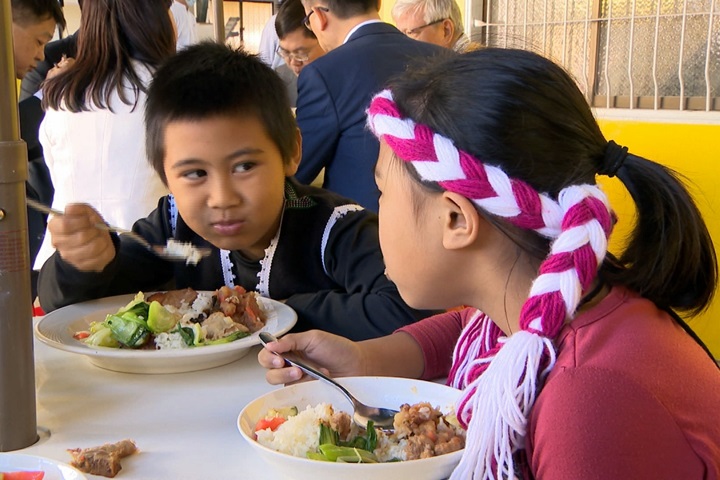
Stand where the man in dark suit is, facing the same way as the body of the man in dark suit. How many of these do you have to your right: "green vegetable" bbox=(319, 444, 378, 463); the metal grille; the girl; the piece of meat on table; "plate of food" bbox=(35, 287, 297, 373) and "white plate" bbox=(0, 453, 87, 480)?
1

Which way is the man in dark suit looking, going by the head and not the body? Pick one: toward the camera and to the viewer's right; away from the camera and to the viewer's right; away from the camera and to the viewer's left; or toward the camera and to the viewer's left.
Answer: away from the camera and to the viewer's left

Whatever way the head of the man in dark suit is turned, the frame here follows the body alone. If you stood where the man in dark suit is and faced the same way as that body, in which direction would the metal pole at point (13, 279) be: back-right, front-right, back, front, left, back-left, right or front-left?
back-left

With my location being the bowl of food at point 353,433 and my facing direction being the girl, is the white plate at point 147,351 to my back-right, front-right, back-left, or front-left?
back-left

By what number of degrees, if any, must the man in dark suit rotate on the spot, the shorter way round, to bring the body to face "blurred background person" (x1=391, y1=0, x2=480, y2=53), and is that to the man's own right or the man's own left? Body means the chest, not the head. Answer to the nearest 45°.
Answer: approximately 45° to the man's own right

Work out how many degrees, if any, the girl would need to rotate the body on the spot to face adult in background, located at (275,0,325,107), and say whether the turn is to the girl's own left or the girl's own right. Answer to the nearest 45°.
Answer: approximately 45° to the girl's own right

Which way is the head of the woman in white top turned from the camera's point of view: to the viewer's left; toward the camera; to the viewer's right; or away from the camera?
away from the camera

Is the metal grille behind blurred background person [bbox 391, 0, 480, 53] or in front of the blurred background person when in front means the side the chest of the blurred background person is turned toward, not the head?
behind

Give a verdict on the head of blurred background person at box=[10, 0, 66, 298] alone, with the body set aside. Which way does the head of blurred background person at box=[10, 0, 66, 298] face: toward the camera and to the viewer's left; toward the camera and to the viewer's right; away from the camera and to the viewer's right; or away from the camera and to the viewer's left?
toward the camera and to the viewer's right

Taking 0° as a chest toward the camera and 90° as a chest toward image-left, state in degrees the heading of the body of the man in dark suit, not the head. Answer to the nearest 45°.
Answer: approximately 135°

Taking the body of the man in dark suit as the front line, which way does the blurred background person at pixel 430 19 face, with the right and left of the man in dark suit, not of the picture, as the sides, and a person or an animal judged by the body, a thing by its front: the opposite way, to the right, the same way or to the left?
to the left

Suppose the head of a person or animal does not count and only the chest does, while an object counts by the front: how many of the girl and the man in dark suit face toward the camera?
0

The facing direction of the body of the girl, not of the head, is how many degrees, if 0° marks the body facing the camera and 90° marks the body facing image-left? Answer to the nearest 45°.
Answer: approximately 135°

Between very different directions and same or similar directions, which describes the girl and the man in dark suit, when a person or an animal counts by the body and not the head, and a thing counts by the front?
same or similar directions

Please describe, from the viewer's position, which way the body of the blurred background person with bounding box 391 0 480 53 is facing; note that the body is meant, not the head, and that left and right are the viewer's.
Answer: facing the viewer and to the left of the viewer

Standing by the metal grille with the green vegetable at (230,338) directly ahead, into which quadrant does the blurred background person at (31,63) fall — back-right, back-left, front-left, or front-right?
front-right

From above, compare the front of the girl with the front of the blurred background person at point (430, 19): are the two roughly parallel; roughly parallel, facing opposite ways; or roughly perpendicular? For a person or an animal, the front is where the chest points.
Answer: roughly perpendicular

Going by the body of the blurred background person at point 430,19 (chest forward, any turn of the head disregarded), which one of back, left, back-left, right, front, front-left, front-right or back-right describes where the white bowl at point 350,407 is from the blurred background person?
front-left

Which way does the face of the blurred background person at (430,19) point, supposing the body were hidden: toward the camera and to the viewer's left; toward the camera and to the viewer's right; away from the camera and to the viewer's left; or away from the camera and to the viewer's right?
toward the camera and to the viewer's left
